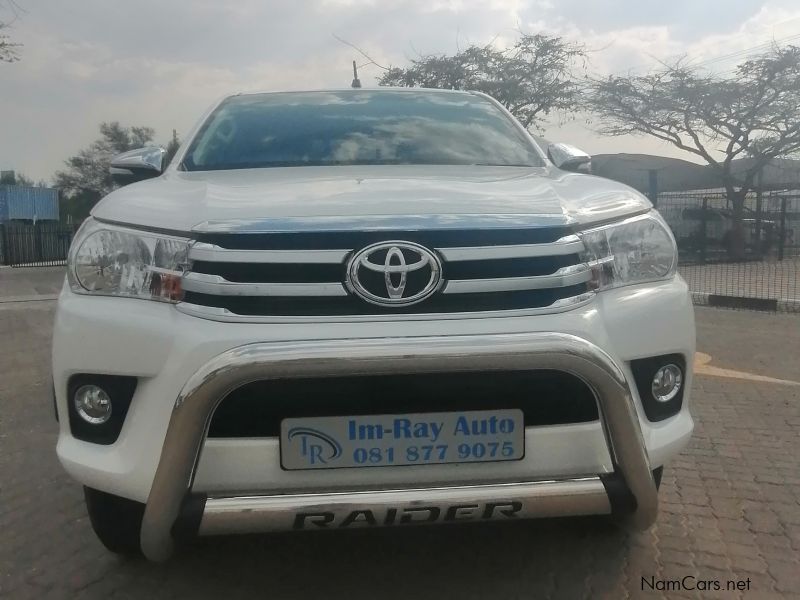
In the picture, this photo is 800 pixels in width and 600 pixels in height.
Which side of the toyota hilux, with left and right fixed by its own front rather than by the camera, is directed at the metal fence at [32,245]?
back

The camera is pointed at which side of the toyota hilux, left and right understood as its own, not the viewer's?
front

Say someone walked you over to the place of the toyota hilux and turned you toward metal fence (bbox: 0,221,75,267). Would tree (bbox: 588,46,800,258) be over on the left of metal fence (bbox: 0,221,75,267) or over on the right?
right

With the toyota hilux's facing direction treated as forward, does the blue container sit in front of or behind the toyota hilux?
behind

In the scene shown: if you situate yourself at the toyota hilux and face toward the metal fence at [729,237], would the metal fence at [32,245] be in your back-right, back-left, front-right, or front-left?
front-left

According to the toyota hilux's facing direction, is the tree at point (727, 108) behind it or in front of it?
behind

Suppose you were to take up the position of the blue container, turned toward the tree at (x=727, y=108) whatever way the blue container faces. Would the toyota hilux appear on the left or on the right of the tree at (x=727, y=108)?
right
